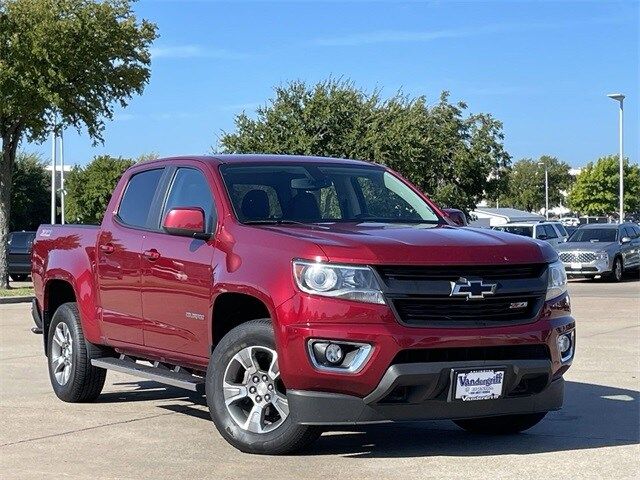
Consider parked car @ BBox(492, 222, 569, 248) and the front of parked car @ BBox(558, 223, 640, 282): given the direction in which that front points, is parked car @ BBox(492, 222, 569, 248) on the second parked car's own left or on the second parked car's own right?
on the second parked car's own right

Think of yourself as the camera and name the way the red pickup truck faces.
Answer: facing the viewer and to the right of the viewer

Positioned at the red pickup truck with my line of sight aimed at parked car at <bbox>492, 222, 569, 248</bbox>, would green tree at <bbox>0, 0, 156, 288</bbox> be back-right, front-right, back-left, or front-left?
front-left

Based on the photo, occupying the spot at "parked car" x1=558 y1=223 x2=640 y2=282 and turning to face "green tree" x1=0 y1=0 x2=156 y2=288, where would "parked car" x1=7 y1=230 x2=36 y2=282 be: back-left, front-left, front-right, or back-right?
front-right

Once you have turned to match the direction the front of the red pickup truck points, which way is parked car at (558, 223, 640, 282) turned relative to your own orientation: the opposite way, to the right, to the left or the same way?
to the right

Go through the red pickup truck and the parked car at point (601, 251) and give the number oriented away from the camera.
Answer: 0
